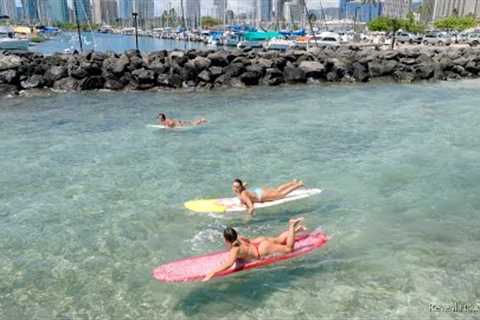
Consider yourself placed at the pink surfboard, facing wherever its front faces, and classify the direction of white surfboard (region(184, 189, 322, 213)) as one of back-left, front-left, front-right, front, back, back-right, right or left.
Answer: right

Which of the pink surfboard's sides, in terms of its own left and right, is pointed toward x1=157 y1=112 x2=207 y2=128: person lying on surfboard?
right

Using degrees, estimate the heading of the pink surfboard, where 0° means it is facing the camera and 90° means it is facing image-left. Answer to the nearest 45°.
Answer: approximately 90°

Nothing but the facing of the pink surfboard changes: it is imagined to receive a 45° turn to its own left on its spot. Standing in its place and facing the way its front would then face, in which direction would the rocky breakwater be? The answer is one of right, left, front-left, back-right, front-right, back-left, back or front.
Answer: back-right

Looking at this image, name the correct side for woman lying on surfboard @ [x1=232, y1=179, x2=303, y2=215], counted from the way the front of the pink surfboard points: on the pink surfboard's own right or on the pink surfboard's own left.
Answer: on the pink surfboard's own right
